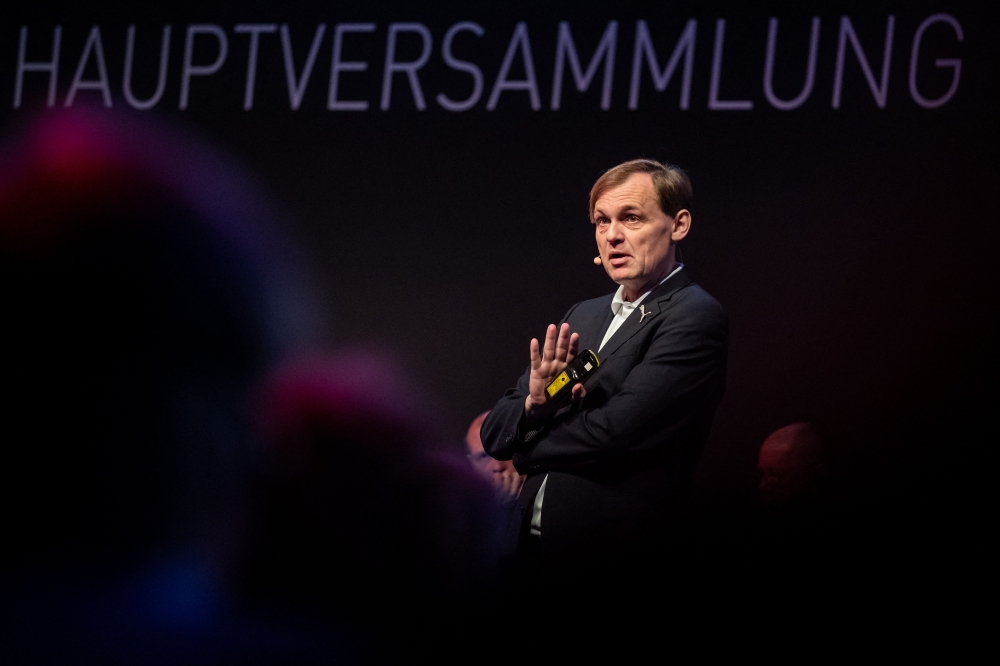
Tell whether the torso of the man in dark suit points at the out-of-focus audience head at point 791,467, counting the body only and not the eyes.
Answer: no

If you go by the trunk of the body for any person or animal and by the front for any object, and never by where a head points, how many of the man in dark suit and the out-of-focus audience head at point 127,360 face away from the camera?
1

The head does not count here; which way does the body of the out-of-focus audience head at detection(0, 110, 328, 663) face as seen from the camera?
away from the camera

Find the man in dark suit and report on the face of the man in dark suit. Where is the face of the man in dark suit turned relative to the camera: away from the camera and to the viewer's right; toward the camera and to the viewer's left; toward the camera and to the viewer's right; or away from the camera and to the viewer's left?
toward the camera and to the viewer's left

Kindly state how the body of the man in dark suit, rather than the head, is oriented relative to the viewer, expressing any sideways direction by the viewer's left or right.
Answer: facing the viewer and to the left of the viewer
